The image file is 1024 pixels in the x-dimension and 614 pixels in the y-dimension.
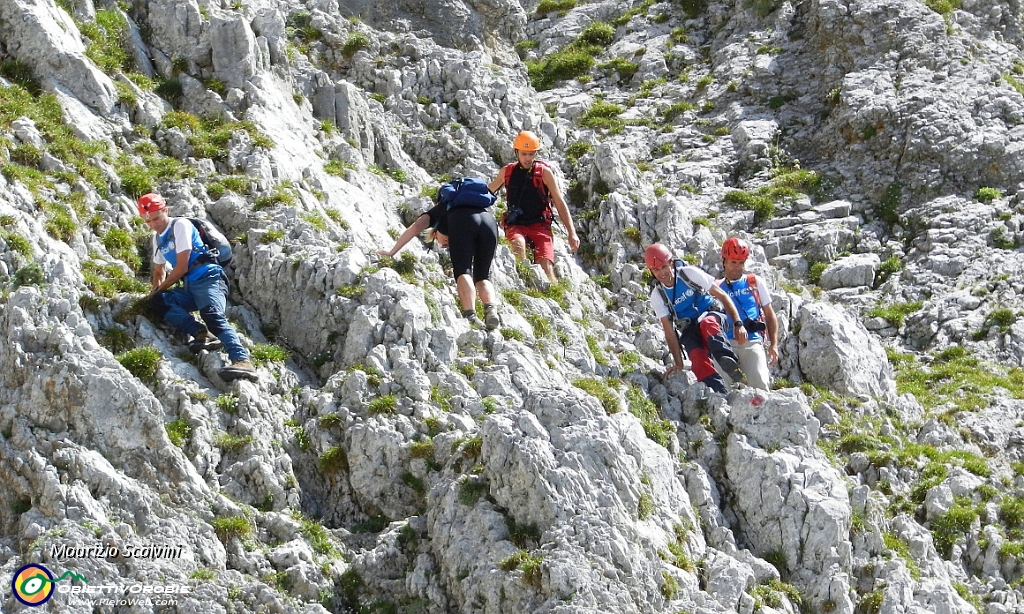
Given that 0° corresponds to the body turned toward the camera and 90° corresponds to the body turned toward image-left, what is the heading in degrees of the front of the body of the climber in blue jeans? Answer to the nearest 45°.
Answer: approximately 45°

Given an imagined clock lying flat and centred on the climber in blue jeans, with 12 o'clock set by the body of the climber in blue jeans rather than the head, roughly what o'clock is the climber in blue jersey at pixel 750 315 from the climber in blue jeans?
The climber in blue jersey is roughly at 8 o'clock from the climber in blue jeans.

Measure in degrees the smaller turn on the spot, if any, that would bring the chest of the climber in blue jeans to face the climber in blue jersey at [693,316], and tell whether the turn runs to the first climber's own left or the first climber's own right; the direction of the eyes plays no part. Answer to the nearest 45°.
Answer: approximately 135° to the first climber's own left
